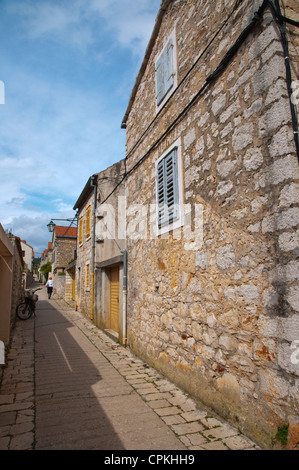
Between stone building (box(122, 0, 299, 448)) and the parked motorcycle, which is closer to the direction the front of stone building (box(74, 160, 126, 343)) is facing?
the parked motorcycle

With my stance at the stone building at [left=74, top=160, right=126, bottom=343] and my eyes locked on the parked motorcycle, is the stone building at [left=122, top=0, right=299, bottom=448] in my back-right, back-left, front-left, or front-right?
back-left

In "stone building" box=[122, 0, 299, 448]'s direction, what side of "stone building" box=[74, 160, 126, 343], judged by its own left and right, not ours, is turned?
left

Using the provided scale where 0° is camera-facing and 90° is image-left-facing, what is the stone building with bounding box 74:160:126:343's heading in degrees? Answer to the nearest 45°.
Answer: approximately 90°

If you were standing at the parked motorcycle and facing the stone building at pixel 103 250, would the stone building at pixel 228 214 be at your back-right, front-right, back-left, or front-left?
front-right

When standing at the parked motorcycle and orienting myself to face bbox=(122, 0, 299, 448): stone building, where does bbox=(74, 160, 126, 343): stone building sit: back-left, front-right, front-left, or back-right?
front-left

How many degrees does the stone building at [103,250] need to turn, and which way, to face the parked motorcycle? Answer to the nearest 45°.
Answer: approximately 45° to its right
